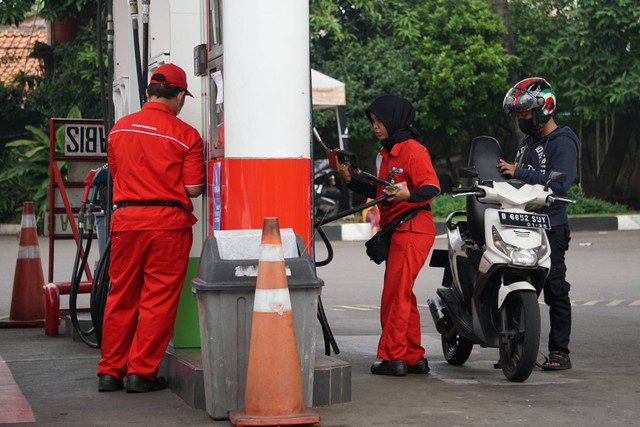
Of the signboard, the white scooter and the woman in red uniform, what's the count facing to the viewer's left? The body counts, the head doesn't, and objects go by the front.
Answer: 1

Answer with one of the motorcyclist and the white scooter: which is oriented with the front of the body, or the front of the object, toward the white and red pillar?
the motorcyclist

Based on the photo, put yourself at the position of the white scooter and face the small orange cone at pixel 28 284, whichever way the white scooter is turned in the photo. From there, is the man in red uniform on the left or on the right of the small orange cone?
left

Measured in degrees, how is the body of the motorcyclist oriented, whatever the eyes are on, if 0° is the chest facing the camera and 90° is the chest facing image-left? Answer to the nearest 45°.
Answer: approximately 45°

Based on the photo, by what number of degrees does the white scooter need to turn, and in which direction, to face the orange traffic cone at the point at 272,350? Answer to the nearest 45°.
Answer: approximately 90° to its right

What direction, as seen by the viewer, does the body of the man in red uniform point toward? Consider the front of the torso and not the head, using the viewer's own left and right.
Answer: facing away from the viewer and to the right of the viewer

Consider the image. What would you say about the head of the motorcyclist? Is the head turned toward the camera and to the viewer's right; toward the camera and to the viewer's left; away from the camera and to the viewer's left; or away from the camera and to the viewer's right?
toward the camera and to the viewer's left

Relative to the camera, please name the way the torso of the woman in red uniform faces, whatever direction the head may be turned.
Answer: to the viewer's left

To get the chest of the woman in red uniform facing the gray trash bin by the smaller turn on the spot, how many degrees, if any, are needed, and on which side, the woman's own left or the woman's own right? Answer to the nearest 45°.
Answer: approximately 45° to the woman's own left
